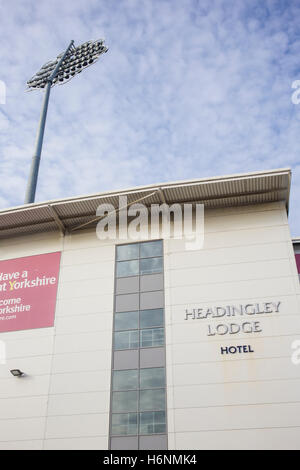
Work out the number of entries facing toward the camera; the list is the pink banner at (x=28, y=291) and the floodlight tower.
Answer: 1

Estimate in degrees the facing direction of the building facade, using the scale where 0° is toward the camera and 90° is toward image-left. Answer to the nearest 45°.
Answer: approximately 0°

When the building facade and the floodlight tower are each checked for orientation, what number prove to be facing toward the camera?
1

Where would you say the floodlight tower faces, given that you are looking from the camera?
facing away from the viewer and to the right of the viewer
